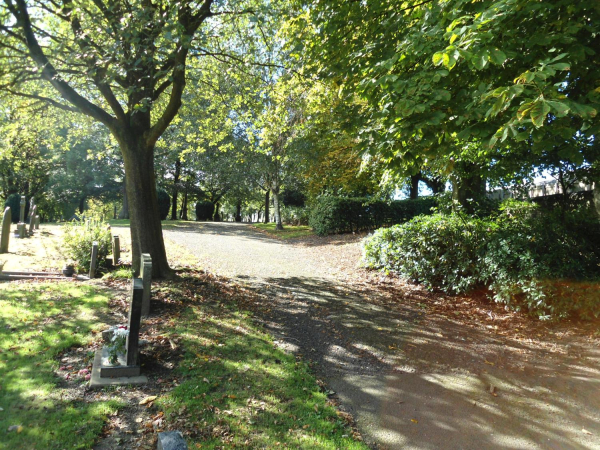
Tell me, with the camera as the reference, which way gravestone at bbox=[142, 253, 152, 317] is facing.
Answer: facing to the left of the viewer

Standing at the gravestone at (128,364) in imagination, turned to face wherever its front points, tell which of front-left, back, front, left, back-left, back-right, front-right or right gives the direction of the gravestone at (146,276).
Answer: right

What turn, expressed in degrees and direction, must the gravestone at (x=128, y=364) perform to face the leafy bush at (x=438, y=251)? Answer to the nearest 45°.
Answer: approximately 180°

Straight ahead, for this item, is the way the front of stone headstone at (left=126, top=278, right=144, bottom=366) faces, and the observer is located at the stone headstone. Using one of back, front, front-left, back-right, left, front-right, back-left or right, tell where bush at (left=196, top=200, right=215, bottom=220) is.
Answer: right

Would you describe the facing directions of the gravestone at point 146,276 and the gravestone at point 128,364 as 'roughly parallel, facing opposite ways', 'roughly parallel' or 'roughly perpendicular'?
roughly parallel

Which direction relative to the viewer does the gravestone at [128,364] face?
to the viewer's left

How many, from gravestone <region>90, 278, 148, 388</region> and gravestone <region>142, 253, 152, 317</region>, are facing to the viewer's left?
2

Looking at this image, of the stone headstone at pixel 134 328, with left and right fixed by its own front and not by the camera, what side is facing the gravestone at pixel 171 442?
left

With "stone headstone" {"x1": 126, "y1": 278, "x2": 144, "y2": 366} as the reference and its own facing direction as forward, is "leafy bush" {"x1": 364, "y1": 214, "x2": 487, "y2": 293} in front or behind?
behind

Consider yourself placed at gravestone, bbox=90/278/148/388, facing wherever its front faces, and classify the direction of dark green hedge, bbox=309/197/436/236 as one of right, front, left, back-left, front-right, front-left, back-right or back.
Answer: back-right

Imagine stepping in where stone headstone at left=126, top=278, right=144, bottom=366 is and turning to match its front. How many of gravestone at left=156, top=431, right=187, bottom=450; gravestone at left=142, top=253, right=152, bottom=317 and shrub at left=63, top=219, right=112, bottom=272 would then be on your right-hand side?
2

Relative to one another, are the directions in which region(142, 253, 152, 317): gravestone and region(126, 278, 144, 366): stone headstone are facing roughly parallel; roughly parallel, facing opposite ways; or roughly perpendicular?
roughly parallel
